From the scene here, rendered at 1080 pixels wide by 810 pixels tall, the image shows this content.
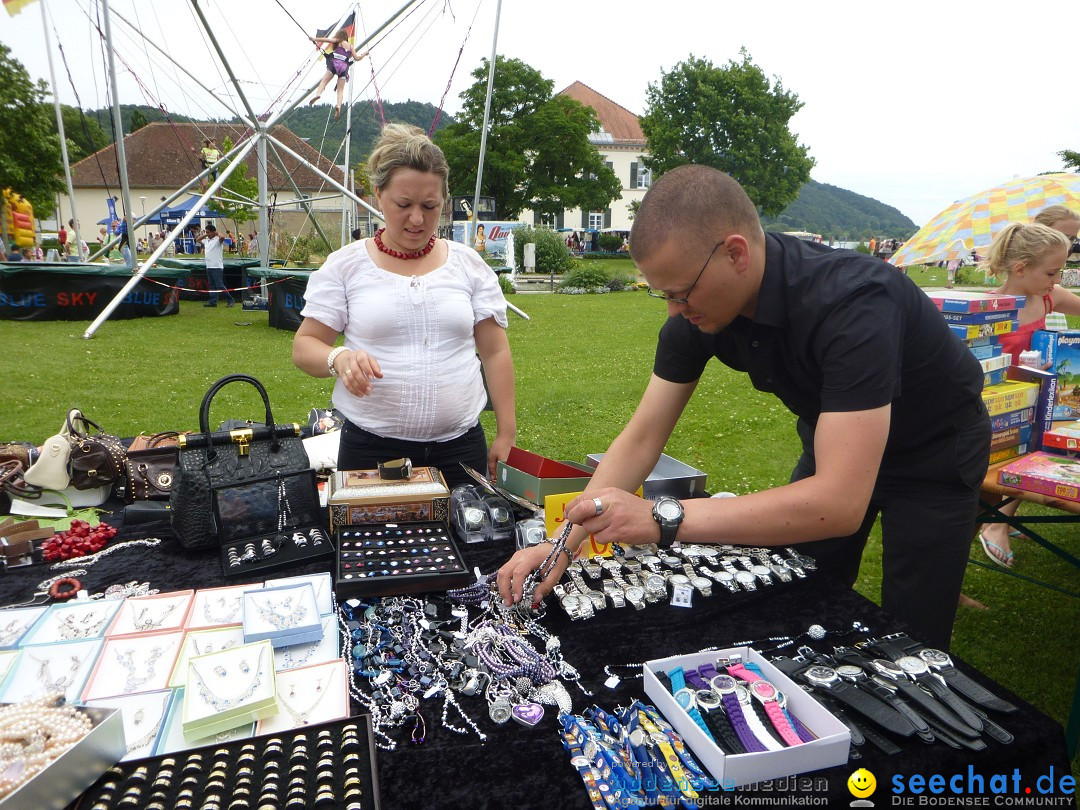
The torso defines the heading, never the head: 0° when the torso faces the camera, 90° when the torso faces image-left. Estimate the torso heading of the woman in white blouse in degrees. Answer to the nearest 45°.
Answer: approximately 0°

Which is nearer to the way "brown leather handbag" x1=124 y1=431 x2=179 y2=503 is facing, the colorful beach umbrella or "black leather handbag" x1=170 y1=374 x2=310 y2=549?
the black leather handbag

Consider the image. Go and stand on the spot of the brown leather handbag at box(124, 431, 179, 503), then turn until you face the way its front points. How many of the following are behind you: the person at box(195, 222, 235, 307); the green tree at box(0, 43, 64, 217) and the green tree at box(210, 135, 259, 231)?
3

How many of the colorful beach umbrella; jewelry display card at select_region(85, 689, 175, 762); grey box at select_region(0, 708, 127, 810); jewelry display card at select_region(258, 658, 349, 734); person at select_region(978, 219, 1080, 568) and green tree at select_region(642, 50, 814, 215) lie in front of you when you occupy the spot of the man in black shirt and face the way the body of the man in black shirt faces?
3

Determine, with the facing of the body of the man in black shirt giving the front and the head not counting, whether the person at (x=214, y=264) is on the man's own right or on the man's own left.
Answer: on the man's own right

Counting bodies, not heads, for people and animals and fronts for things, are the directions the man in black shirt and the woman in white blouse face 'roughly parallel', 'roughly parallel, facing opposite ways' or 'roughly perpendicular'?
roughly perpendicular

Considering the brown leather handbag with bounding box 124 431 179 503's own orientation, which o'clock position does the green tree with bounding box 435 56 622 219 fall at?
The green tree is roughly at 7 o'clock from the brown leather handbag.

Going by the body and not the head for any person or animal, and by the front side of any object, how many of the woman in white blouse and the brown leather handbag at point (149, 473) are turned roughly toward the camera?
2

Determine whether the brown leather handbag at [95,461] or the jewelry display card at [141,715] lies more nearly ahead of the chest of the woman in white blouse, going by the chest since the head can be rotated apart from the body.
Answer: the jewelry display card
